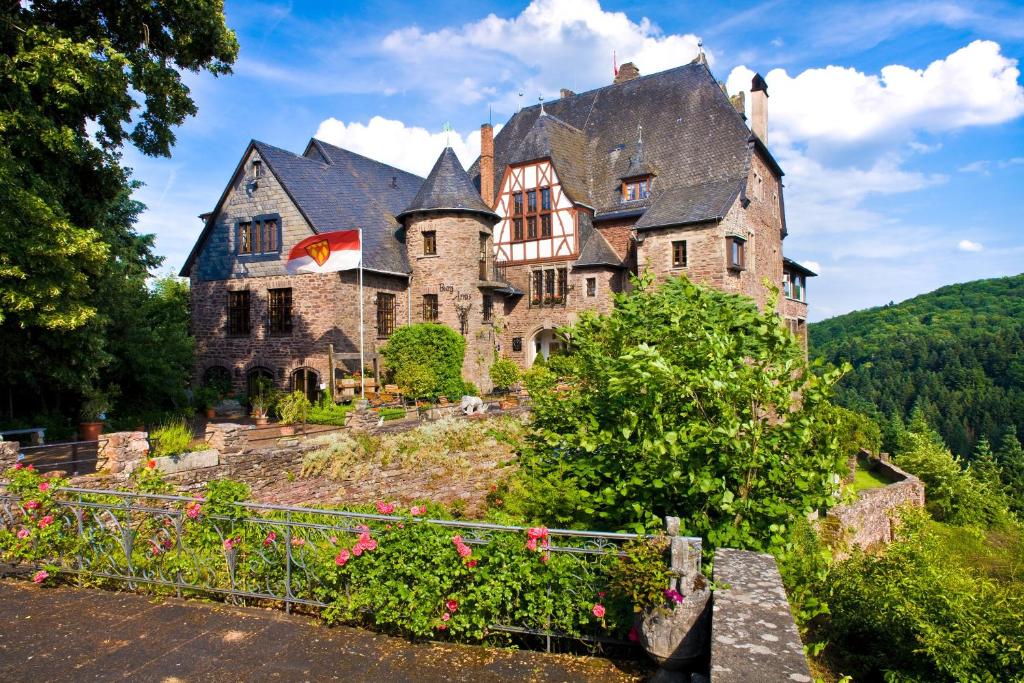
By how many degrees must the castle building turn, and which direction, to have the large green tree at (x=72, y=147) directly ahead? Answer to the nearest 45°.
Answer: approximately 45° to its right

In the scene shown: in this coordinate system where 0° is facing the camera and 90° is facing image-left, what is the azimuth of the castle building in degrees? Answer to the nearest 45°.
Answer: approximately 0°

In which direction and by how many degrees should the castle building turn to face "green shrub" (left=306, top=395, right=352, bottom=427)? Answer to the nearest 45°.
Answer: approximately 45° to its right

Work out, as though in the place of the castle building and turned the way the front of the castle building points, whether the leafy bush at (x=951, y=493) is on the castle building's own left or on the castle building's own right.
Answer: on the castle building's own left

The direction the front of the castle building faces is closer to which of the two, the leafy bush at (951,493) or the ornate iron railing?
the ornate iron railing
